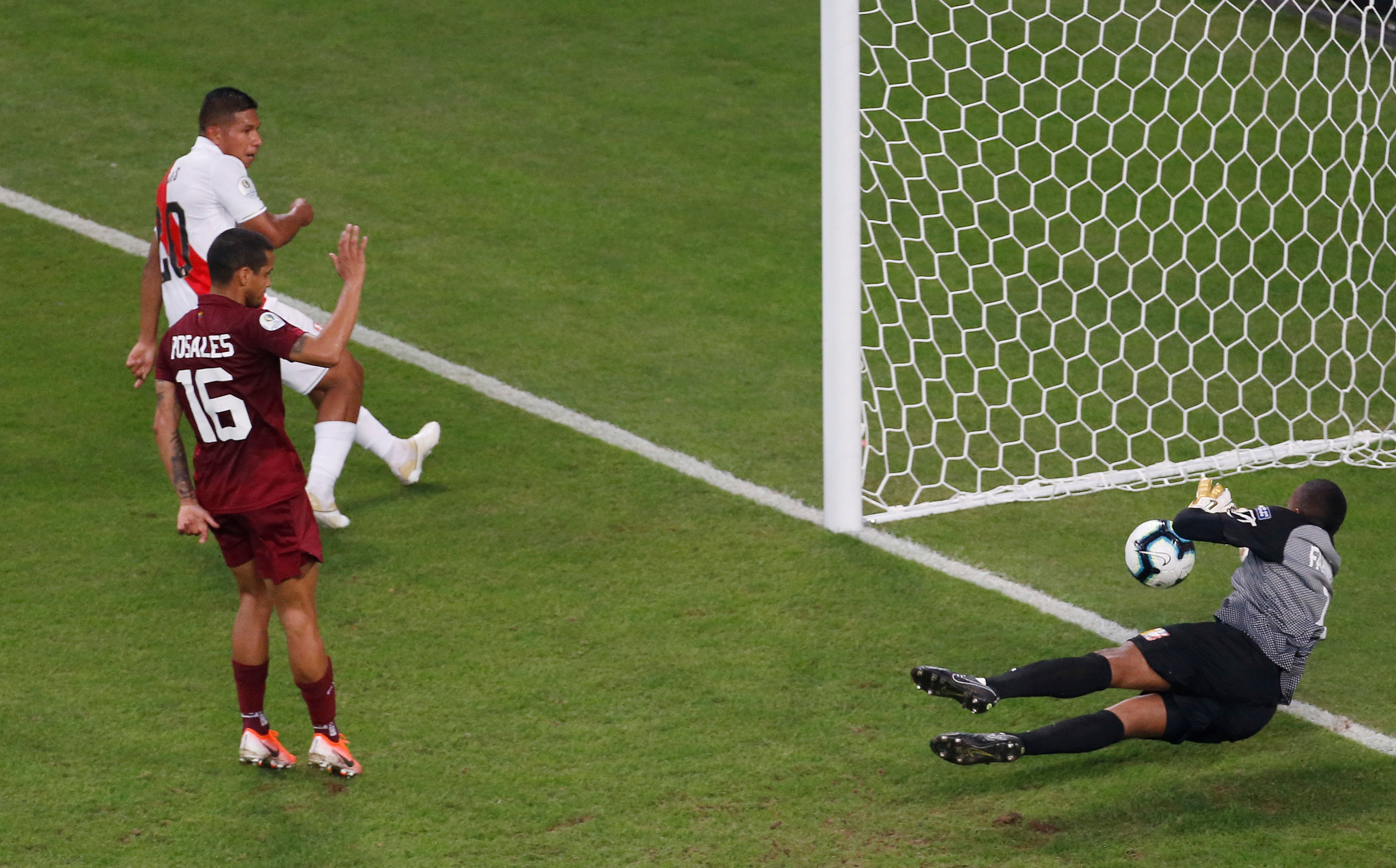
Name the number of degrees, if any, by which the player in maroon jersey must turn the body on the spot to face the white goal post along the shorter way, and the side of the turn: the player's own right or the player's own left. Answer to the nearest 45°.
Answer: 0° — they already face it

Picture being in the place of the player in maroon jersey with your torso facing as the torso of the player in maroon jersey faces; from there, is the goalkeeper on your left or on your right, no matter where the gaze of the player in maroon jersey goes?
on your right

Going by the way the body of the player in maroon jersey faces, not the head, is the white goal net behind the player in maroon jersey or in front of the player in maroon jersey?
in front

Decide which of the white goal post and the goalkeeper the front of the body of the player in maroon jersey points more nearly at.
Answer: the white goal post

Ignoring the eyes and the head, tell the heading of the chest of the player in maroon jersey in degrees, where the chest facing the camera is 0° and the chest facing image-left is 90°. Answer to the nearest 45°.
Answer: approximately 225°
